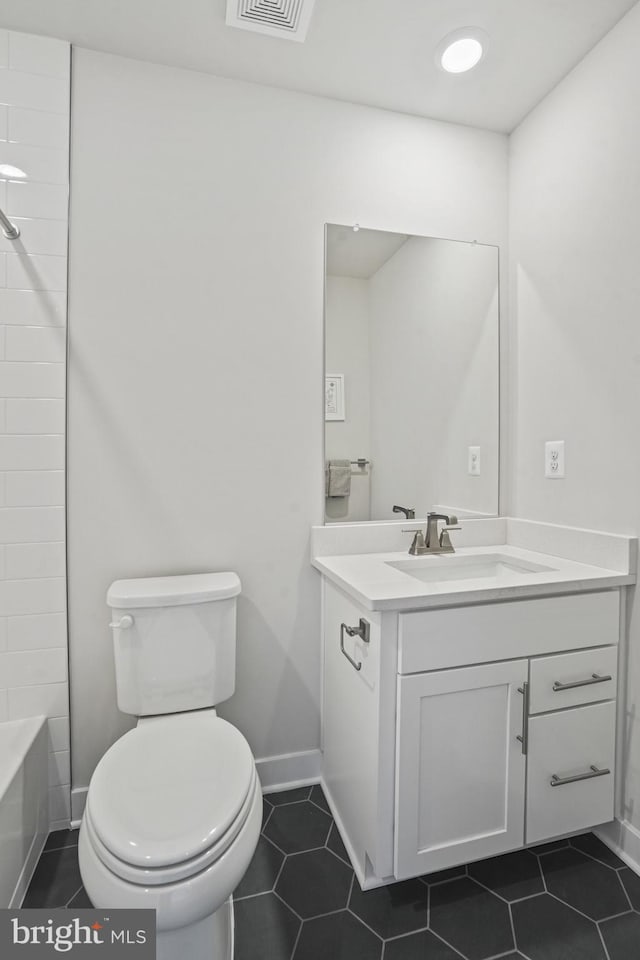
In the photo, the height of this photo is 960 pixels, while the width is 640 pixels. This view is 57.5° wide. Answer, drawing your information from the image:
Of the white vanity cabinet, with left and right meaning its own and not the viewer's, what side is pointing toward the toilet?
right

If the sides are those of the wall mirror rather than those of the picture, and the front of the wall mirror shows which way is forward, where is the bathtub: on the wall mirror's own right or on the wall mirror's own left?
on the wall mirror's own right

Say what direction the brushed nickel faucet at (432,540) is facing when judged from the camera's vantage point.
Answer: facing the viewer and to the right of the viewer

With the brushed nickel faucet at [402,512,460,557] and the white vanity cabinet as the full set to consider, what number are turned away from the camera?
0

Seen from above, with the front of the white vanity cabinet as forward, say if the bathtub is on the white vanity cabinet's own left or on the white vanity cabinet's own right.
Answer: on the white vanity cabinet's own right
